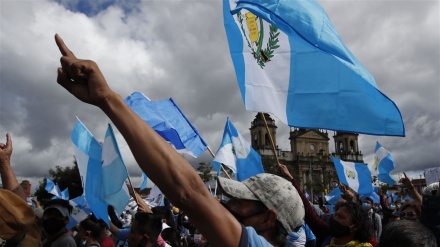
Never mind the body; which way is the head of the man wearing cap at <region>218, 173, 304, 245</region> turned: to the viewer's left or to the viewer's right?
to the viewer's left

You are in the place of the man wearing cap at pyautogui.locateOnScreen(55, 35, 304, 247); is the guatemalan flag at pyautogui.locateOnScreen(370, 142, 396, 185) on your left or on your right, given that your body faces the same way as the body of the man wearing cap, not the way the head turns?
on your right

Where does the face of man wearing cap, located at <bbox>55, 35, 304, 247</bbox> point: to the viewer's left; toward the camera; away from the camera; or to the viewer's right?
to the viewer's left

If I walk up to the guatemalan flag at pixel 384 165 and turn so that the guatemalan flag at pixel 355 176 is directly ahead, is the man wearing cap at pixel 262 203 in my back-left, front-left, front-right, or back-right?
front-left

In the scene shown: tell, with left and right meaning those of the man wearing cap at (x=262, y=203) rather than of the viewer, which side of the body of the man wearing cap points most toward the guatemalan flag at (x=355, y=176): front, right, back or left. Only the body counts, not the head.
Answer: right
